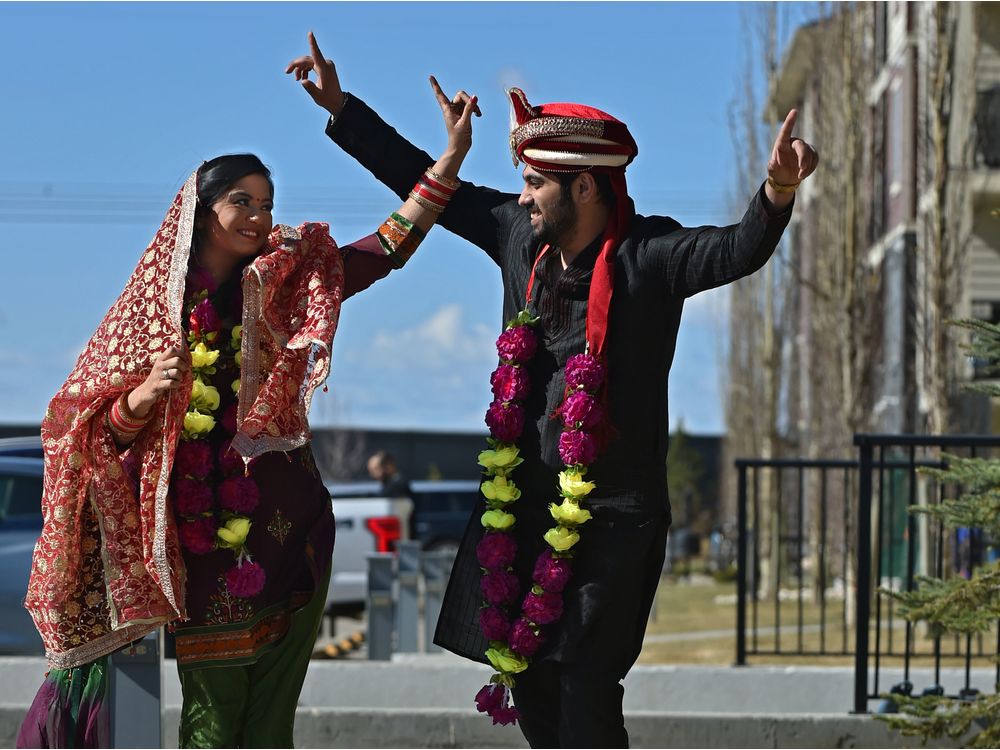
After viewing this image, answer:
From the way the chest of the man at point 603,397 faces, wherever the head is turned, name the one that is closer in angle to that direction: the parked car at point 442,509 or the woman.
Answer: the woman

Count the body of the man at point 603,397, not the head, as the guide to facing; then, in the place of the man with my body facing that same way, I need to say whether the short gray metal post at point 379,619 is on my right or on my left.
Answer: on my right

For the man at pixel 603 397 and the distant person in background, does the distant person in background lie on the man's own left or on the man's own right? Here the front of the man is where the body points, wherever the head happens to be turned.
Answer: on the man's own right

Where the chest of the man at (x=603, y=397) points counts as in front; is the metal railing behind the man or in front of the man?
behind

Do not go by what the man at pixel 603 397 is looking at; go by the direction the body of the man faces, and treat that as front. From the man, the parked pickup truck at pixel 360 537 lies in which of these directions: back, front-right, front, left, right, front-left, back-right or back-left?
back-right

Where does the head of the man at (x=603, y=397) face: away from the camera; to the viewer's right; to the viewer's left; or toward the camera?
to the viewer's left

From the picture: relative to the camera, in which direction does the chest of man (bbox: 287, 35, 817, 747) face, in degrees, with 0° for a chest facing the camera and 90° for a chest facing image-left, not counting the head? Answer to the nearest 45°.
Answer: approximately 45°

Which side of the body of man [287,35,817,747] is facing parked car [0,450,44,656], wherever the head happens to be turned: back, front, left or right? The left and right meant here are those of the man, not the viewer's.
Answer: right

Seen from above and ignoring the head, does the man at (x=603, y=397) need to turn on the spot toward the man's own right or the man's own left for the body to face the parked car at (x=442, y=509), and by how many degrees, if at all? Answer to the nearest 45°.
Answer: approximately 135° to the man's own right

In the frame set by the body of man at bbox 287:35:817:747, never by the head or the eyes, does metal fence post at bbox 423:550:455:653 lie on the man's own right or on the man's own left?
on the man's own right

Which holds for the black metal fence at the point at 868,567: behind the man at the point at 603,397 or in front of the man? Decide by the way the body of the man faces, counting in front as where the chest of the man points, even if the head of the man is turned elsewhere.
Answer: behind
